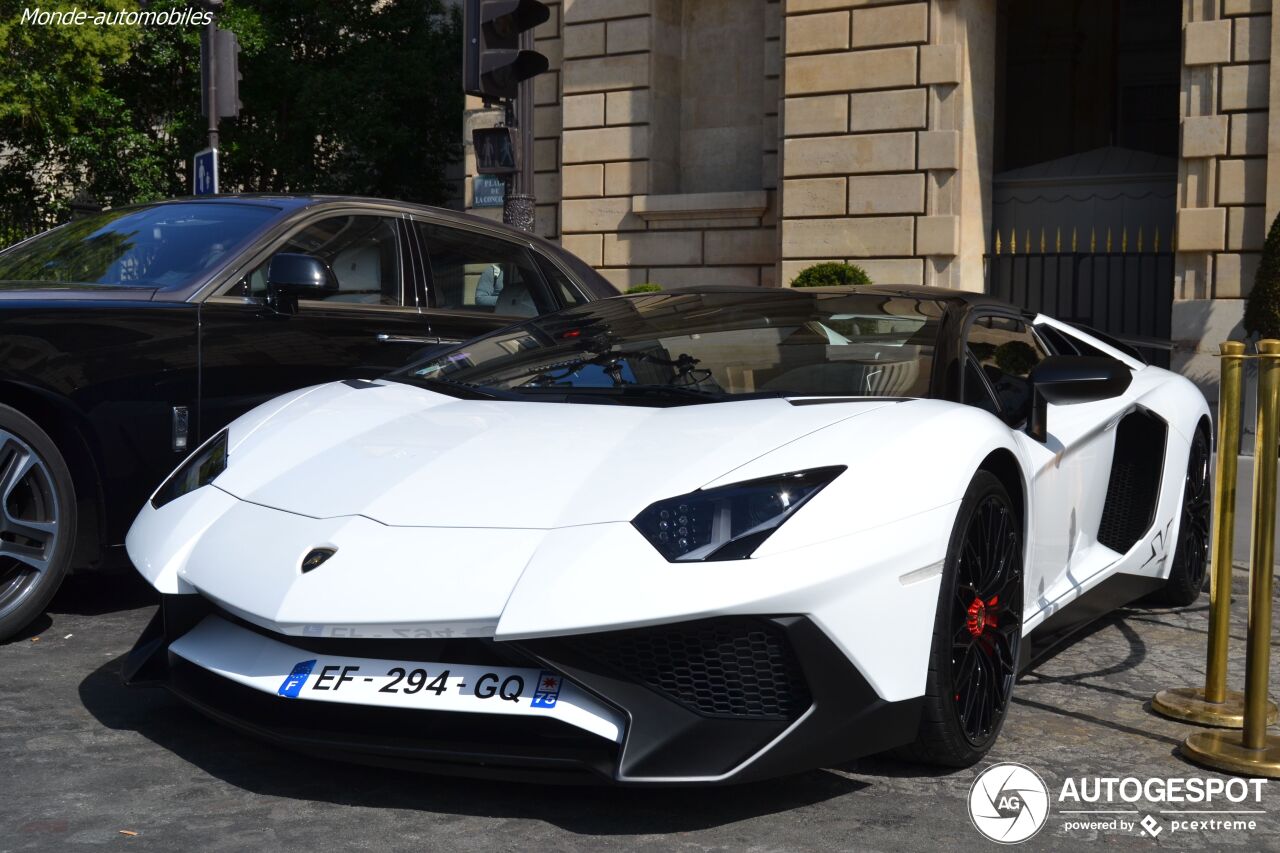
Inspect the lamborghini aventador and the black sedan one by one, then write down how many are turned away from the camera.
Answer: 0

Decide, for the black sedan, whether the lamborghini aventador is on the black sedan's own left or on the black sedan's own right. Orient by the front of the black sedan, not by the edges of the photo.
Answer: on the black sedan's own left

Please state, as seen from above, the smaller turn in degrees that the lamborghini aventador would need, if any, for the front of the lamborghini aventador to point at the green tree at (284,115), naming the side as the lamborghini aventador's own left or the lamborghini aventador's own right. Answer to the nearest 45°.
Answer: approximately 135° to the lamborghini aventador's own right

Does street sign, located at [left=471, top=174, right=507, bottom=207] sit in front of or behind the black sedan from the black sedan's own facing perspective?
behind

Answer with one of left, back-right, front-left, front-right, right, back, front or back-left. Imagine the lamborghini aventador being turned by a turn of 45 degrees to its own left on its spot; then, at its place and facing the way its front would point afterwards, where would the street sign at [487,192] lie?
back

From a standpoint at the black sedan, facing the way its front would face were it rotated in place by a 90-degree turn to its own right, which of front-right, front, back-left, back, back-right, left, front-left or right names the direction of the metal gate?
right

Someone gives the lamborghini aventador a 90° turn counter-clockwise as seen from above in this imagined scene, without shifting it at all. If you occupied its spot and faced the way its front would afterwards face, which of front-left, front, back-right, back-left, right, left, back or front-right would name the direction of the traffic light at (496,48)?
back-left

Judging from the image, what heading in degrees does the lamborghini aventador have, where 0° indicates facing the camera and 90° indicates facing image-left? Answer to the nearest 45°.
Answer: approximately 45°

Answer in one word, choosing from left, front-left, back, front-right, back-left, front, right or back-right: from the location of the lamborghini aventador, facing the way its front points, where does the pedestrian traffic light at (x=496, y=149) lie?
back-right

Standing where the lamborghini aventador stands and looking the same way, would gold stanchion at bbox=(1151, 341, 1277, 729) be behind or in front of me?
behind

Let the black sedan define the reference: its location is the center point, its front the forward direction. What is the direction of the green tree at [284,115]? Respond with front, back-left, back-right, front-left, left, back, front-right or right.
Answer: back-right

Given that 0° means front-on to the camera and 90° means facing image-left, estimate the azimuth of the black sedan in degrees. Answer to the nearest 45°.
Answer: approximately 45°
